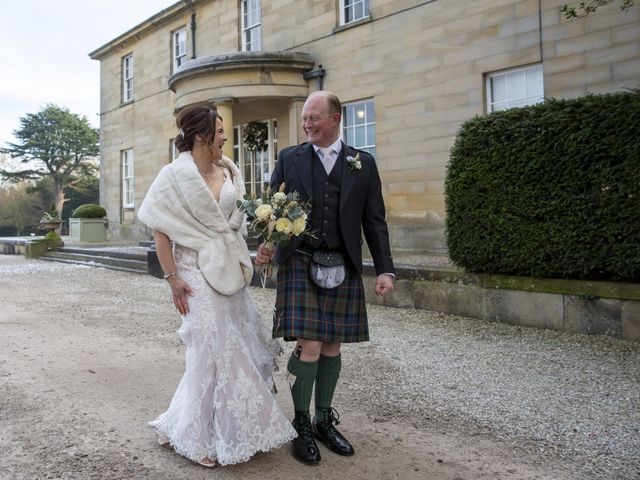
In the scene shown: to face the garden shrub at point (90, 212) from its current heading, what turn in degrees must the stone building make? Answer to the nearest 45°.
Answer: approximately 90° to its right

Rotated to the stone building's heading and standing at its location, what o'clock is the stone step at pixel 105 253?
The stone step is roughly at 2 o'clock from the stone building.

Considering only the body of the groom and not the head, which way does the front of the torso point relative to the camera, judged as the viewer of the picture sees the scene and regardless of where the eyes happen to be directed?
toward the camera

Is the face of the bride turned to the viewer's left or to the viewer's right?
to the viewer's right

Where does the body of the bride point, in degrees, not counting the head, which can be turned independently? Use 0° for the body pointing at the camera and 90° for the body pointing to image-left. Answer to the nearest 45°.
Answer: approximately 315°

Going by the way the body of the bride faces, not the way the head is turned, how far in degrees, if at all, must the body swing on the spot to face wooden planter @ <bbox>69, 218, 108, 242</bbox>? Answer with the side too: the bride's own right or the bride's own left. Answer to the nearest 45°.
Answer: approximately 135° to the bride's own left

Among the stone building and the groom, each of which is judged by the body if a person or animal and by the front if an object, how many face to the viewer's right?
0

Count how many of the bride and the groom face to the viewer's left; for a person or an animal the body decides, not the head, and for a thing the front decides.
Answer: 0

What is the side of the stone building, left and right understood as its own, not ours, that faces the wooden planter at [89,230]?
right

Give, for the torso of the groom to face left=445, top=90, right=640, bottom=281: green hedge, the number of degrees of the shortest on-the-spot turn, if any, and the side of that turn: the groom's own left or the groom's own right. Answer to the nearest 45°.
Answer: approximately 135° to the groom's own left

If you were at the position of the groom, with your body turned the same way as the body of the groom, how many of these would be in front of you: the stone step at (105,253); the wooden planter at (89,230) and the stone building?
0

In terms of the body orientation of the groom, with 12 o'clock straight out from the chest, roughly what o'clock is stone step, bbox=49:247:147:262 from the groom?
The stone step is roughly at 5 o'clock from the groom.

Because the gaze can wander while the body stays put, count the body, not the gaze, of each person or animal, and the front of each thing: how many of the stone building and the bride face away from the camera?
0

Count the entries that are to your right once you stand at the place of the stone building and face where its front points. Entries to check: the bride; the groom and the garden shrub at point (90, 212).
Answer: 1

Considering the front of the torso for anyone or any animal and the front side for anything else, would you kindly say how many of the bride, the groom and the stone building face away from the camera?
0

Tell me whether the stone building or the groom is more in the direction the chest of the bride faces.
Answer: the groom

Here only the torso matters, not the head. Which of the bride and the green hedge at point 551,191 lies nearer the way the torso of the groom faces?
the bride

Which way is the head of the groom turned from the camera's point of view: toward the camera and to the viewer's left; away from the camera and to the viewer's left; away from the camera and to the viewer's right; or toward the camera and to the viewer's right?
toward the camera and to the viewer's left
